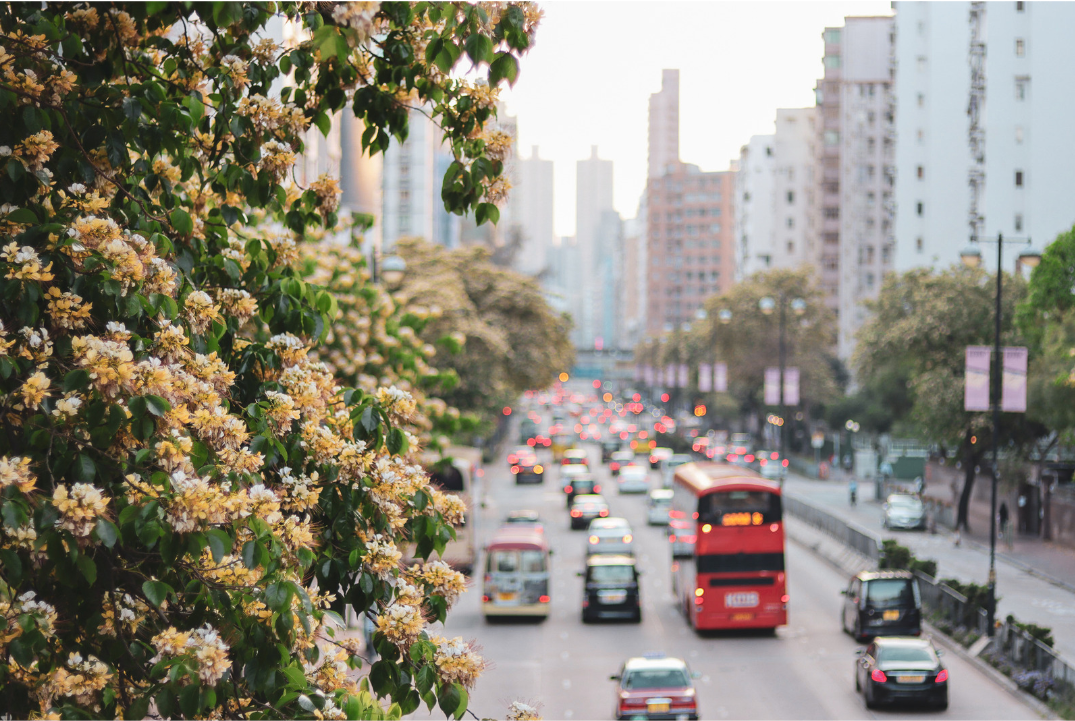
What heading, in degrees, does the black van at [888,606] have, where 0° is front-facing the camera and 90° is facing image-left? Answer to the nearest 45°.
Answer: approximately 180°

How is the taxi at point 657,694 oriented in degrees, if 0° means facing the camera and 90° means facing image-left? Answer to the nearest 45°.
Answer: approximately 180°

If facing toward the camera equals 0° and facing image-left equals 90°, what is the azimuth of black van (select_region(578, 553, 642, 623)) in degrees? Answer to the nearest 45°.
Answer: approximately 180°

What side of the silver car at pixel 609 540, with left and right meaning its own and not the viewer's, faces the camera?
back

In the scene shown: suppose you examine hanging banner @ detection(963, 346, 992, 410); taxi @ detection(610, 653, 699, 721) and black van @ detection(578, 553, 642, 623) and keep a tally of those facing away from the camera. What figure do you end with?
2

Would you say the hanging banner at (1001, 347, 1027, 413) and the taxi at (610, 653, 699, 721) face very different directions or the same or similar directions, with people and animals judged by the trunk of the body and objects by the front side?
very different directions
